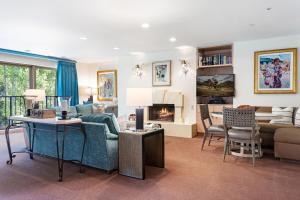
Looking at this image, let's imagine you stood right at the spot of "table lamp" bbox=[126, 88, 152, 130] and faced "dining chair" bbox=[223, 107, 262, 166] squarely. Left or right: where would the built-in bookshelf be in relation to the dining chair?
left

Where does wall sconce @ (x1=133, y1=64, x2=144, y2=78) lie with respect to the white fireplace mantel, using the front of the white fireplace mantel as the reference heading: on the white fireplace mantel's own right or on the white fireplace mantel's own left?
on the white fireplace mantel's own right

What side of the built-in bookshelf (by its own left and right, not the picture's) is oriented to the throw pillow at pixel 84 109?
right

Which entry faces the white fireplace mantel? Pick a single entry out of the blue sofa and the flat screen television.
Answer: the blue sofa

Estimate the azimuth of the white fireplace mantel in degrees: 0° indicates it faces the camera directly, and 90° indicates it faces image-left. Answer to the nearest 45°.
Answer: approximately 0°

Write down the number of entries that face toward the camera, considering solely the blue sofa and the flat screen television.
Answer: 1

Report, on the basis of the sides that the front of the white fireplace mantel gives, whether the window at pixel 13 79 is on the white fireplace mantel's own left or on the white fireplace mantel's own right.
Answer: on the white fireplace mantel's own right

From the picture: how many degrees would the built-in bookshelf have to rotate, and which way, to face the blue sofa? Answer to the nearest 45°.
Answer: approximately 45° to its right

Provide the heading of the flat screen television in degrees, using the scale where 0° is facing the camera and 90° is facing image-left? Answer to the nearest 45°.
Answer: approximately 0°
